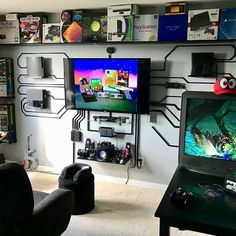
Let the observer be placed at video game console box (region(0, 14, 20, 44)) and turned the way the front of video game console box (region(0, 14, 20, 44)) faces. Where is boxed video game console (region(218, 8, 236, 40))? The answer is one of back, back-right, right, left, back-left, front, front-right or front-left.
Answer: front-left

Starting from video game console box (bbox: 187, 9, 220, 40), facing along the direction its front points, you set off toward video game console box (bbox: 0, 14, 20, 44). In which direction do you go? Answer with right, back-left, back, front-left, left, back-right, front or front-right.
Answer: right

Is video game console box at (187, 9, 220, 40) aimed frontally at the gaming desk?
yes

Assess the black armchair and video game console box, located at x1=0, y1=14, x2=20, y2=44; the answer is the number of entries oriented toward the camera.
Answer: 1

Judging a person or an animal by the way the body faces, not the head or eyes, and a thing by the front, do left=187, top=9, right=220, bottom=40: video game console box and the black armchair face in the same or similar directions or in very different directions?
very different directions

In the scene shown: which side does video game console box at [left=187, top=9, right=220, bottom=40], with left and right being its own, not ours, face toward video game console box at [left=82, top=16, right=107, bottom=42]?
right

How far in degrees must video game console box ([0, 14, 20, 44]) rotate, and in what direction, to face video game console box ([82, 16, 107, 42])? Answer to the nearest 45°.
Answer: approximately 45° to its left

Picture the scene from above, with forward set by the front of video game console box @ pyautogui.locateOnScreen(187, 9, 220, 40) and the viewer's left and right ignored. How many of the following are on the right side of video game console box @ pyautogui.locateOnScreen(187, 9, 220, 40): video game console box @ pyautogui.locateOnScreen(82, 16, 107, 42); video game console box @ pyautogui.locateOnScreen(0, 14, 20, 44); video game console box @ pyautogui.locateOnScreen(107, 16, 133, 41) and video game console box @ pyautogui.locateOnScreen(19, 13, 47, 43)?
4

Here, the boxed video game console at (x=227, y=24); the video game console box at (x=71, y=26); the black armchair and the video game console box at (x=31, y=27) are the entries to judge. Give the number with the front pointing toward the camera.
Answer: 3

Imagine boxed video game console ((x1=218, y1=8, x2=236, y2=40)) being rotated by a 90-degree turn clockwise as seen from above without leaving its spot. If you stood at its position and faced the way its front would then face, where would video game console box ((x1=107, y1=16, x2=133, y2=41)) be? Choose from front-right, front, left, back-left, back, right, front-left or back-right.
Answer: front

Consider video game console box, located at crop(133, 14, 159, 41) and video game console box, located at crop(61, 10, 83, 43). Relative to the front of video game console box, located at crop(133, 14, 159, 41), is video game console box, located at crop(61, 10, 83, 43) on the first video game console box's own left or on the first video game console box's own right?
on the first video game console box's own right

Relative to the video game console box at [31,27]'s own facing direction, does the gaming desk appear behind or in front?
in front

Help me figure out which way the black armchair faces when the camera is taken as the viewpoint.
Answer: facing away from the viewer and to the right of the viewer
